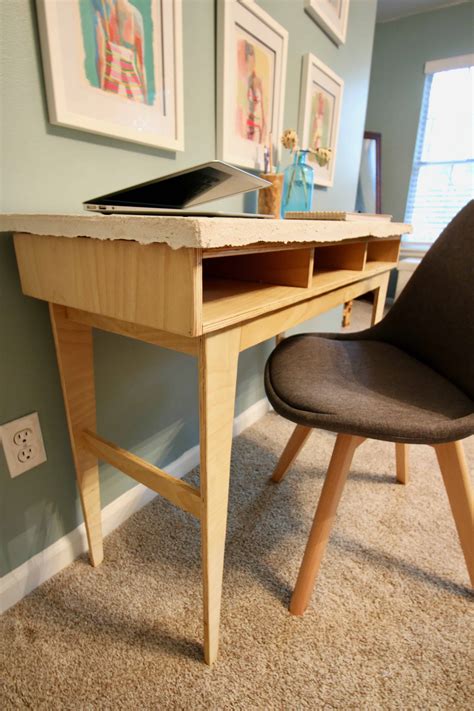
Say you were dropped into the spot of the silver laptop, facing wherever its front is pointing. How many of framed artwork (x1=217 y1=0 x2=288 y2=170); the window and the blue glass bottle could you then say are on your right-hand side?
0

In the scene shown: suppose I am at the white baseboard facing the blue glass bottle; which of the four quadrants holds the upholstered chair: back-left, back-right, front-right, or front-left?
front-right

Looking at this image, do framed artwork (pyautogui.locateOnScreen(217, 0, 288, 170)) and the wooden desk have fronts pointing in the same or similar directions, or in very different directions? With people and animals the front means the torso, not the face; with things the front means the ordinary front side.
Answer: same or similar directions

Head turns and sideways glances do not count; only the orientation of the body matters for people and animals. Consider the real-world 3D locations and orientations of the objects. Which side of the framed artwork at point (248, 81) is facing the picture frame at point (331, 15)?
left

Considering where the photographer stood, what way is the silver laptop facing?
facing the viewer and to the right of the viewer

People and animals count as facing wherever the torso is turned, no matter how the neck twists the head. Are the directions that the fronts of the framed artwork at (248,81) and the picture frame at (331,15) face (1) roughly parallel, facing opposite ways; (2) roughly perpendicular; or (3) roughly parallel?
roughly parallel

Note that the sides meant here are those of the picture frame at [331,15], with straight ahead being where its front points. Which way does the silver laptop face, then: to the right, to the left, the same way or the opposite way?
the same way

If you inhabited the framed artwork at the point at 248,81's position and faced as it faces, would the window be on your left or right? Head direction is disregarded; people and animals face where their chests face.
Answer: on your left

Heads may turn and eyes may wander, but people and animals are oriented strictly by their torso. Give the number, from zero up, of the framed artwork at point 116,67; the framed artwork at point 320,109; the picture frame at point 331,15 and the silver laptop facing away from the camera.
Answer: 0

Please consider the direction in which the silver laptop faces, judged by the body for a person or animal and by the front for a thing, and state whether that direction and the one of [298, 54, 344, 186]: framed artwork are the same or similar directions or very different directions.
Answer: same or similar directions

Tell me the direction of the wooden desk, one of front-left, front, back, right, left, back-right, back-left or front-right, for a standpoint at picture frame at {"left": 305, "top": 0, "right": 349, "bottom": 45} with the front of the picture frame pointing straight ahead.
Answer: front-right
